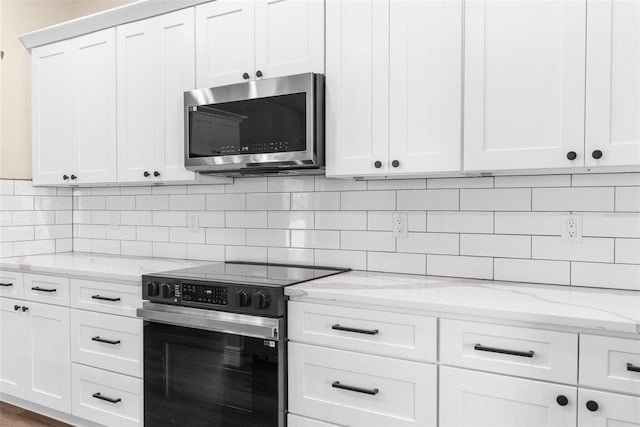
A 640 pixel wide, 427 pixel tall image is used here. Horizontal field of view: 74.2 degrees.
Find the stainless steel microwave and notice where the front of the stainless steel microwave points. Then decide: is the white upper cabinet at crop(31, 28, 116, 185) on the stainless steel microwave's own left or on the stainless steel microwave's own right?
on the stainless steel microwave's own right

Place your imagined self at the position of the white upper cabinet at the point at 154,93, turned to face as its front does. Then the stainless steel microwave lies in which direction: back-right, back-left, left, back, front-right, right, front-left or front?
left

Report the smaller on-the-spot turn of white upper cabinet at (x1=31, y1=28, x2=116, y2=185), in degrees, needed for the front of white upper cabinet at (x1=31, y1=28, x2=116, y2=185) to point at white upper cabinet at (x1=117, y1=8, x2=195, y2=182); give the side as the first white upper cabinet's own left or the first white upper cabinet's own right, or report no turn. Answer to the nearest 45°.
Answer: approximately 90° to the first white upper cabinet's own left

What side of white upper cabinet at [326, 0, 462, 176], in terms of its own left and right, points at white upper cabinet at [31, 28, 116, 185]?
right

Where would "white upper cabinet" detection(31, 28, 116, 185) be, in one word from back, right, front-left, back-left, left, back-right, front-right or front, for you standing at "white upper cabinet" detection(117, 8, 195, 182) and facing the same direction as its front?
right

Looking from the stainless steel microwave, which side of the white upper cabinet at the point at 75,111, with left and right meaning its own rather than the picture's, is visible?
left

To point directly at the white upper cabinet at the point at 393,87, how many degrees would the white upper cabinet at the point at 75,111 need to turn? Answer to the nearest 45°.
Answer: approximately 90° to its left

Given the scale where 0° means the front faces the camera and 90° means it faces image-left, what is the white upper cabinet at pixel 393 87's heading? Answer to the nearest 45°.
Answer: approximately 0°

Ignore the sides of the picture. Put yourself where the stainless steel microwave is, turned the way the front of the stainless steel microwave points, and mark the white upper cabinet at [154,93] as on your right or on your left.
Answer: on your right

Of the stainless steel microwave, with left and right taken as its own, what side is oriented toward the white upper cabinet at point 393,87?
left
